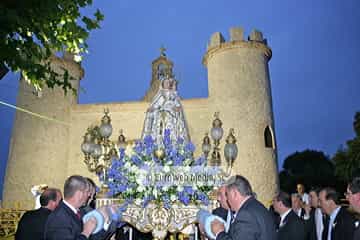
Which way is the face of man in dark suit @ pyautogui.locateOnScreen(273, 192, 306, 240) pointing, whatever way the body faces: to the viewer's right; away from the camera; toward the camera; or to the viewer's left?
to the viewer's left

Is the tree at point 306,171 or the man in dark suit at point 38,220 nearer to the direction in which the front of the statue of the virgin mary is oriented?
the man in dark suit

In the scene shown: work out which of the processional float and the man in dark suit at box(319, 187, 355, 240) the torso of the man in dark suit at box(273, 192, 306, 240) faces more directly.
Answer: the processional float

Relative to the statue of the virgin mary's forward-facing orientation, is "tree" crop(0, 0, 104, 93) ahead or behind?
ahead

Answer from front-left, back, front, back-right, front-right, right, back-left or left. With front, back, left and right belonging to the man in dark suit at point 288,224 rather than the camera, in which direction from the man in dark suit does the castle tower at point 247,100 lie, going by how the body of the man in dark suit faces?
right

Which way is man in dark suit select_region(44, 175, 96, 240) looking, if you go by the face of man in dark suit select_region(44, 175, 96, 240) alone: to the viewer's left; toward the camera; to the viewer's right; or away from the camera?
to the viewer's right

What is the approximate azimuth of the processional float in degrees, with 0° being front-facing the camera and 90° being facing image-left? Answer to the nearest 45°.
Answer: approximately 0°

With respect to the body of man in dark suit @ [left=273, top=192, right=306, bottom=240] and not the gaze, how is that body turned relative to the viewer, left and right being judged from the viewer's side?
facing to the left of the viewer

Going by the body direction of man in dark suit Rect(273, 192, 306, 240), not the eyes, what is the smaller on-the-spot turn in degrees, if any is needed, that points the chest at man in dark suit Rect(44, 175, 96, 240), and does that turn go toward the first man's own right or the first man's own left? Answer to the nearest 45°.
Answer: approximately 45° to the first man's own left

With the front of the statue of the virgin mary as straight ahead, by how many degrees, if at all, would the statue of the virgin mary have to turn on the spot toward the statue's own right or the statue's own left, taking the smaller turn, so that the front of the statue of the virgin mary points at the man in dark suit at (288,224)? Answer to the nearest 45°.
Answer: approximately 45° to the statue's own left

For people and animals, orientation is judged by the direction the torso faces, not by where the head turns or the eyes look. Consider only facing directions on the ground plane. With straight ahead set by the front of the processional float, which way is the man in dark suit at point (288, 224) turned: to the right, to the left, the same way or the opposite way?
to the right

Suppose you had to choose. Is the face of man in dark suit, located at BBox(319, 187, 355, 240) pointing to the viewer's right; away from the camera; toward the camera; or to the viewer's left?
to the viewer's left
